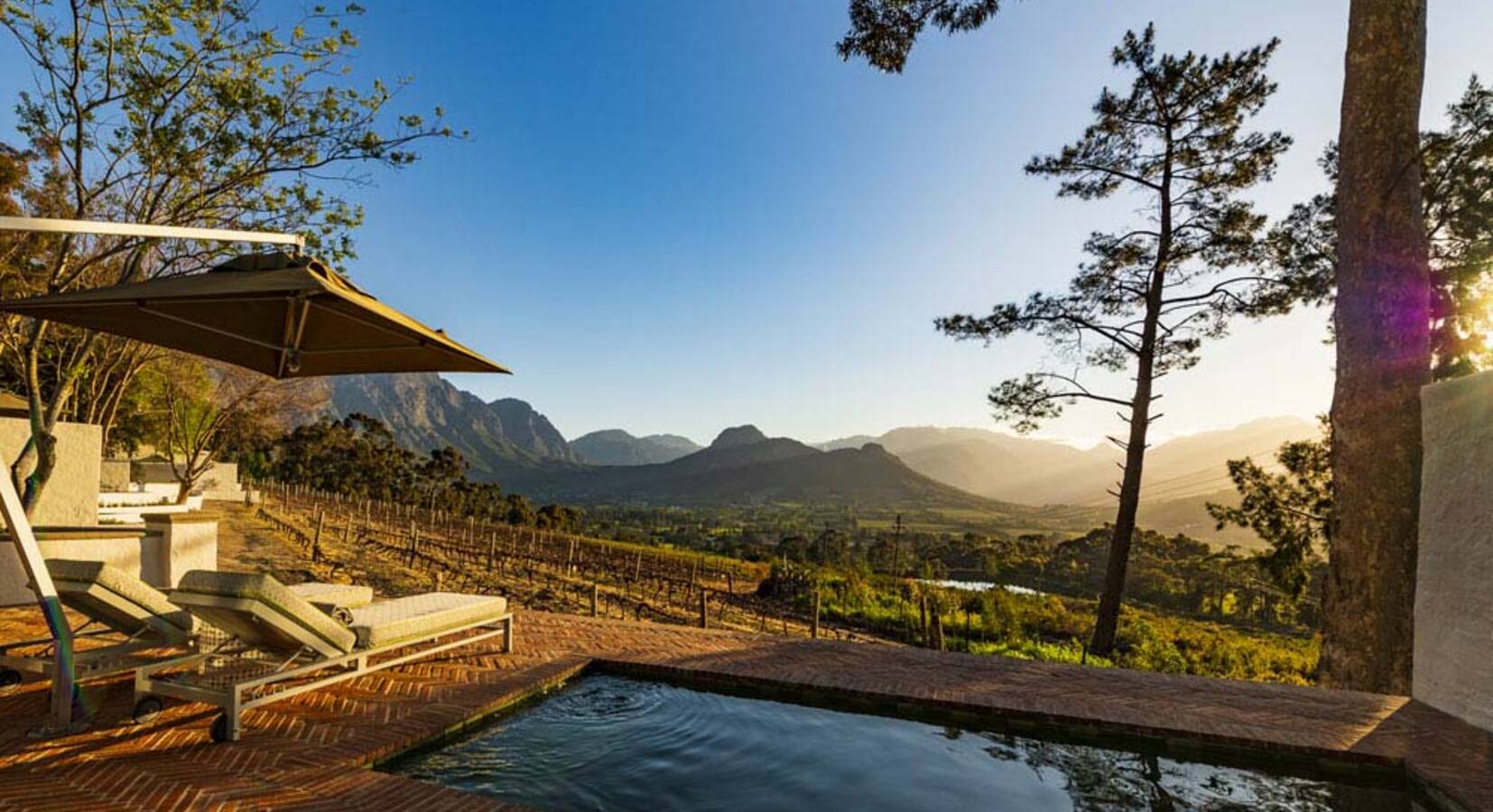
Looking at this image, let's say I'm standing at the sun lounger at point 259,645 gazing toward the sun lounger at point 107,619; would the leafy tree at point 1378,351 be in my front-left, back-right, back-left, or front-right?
back-right

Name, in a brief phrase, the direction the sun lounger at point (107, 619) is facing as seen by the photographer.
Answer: facing away from the viewer and to the right of the viewer

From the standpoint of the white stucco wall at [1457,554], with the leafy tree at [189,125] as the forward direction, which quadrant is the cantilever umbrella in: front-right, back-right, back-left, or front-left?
front-left

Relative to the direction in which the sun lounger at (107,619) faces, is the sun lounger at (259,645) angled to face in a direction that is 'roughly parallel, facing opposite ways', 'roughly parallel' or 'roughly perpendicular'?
roughly parallel

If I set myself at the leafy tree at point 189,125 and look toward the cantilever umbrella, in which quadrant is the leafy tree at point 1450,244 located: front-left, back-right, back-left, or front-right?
front-left

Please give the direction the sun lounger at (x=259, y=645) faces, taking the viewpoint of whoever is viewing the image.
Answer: facing away from the viewer and to the right of the viewer

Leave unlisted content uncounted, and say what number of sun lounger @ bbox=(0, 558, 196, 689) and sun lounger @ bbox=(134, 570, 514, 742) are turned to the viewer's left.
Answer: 0
